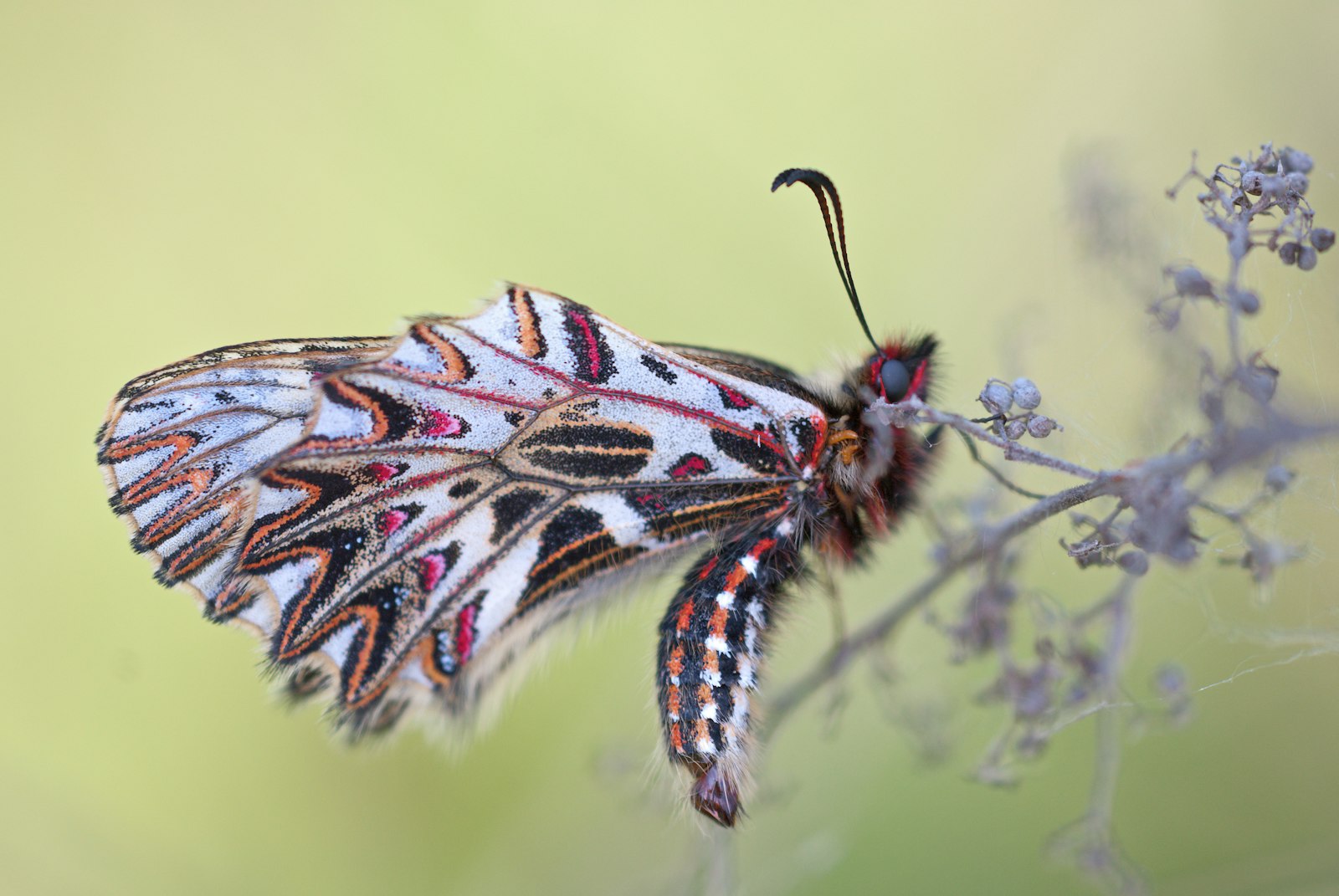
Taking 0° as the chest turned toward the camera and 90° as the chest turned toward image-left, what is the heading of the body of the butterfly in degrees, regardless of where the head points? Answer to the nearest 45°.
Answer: approximately 270°
